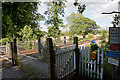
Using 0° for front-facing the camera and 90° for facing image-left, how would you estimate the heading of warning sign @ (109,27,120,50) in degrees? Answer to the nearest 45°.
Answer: approximately 0°

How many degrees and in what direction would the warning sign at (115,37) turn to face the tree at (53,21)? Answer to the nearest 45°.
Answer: approximately 135° to its right
